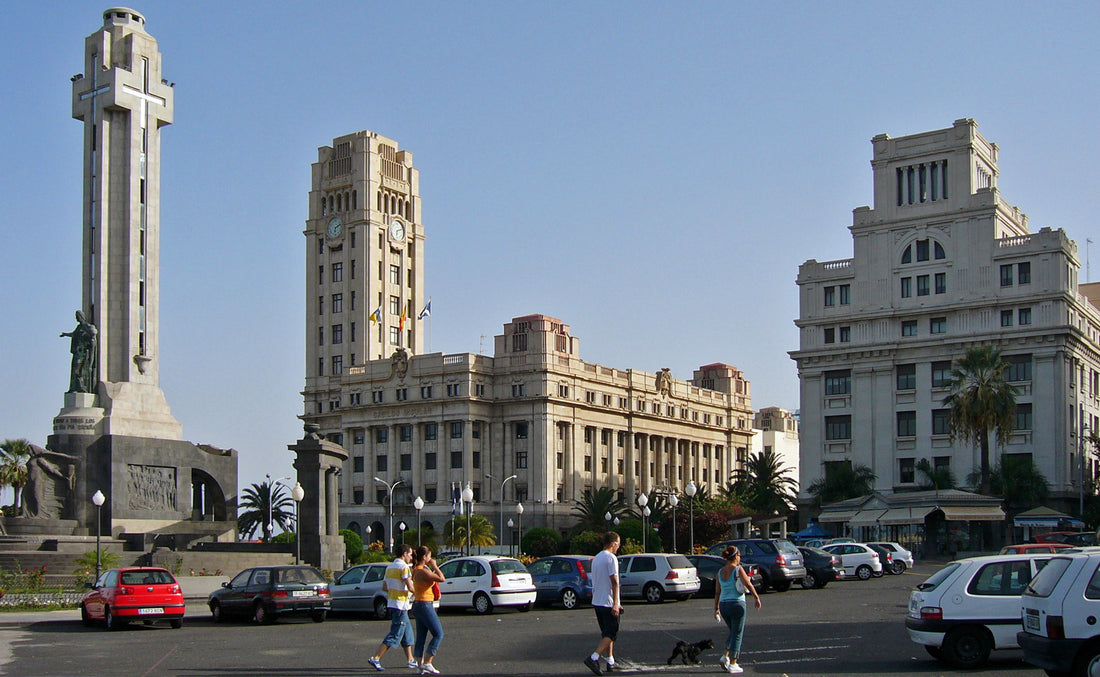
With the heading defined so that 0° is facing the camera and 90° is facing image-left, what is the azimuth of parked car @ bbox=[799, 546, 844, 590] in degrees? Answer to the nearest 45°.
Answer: approximately 135°

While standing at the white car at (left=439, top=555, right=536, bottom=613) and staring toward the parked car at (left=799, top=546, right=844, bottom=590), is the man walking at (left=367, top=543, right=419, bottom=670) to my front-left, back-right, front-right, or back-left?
back-right

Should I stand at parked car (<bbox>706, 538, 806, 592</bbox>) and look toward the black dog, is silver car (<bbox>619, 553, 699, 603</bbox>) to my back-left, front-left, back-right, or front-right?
front-right

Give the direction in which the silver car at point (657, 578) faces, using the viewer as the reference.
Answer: facing away from the viewer and to the left of the viewer

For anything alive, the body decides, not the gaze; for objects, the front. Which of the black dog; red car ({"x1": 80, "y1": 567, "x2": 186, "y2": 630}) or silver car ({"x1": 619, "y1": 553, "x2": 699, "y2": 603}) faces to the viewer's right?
the black dog

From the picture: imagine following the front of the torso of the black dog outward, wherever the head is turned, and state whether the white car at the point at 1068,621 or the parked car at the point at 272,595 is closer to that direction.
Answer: the white car

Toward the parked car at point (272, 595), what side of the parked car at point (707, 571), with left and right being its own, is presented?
left

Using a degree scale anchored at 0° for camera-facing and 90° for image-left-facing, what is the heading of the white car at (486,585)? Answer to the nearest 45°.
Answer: approximately 135°
